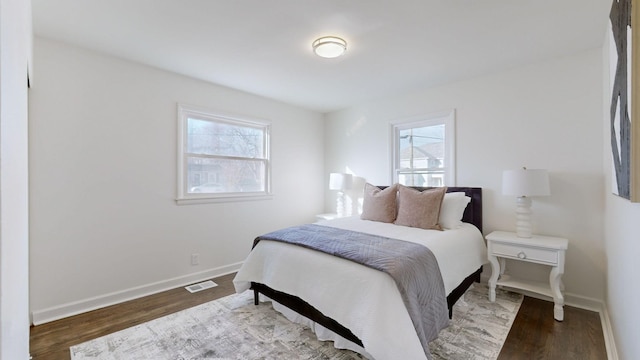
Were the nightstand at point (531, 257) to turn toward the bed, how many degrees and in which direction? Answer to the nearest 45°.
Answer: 0° — it already faces it

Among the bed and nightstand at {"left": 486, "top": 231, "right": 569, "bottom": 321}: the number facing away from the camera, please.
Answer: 0

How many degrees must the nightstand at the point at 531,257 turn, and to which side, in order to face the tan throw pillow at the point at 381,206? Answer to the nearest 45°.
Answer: approximately 45° to its right

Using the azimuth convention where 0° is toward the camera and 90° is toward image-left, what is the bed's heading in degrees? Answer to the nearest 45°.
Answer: approximately 45°

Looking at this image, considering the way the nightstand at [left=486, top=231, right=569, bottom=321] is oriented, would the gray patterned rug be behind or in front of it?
in front

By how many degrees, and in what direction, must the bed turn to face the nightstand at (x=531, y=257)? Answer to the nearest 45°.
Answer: approximately 180°
